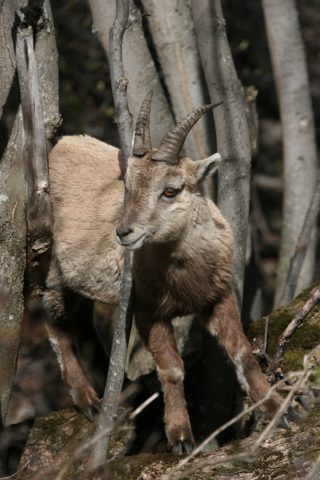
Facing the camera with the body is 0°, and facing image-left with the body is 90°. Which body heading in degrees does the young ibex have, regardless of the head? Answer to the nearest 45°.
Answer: approximately 315°

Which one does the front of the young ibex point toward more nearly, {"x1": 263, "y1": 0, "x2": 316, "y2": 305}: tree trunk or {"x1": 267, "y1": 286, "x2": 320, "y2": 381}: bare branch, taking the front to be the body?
the bare branch

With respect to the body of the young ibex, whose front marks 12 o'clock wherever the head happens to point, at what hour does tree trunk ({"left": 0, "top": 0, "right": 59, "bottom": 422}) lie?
The tree trunk is roughly at 4 o'clock from the young ibex.

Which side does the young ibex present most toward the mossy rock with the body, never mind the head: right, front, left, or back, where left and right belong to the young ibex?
left

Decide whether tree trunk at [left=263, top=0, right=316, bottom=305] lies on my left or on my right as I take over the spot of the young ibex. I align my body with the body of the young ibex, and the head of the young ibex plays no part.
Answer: on my left

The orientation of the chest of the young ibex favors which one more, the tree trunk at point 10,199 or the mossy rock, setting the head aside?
the mossy rock

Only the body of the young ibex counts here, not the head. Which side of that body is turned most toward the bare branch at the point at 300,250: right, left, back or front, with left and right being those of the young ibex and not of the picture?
left
